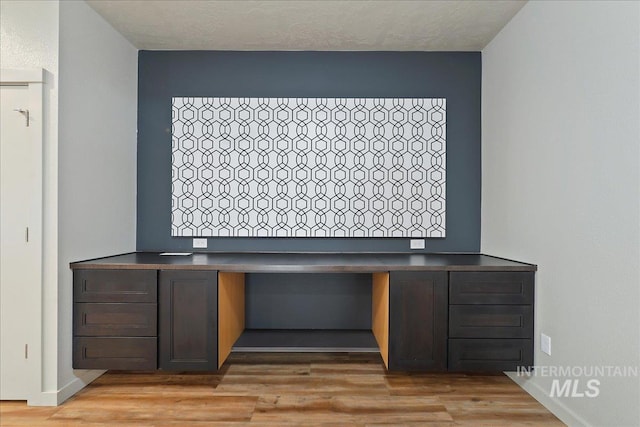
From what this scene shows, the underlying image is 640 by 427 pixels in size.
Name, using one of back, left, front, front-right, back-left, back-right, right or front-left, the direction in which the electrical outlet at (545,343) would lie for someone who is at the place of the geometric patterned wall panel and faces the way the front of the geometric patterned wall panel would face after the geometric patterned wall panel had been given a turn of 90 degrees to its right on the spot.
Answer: back-left

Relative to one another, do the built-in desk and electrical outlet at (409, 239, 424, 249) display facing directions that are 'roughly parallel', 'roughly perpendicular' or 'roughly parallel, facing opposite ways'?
roughly parallel

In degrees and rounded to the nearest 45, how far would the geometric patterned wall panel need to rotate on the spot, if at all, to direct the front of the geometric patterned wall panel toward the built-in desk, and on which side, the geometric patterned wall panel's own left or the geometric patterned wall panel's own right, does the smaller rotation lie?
0° — it already faces it

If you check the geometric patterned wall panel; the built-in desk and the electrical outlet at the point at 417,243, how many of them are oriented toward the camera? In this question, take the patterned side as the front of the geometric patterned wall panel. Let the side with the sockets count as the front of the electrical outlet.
3

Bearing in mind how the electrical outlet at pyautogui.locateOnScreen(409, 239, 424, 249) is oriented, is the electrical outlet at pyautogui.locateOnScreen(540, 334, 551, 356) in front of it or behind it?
in front

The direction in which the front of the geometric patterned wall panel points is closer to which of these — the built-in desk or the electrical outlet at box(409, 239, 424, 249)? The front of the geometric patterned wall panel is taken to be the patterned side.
the built-in desk

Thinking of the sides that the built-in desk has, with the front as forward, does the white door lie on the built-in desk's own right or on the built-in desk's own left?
on the built-in desk's own right

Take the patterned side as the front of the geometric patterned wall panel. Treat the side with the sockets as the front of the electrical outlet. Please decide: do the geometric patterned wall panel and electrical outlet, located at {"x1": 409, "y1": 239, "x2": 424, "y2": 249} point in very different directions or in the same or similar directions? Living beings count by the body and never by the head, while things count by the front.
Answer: same or similar directions

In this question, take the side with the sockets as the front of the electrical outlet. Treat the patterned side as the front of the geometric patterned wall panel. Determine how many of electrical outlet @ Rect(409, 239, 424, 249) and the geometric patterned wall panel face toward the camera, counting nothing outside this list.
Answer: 2

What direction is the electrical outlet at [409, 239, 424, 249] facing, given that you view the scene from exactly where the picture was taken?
facing the viewer

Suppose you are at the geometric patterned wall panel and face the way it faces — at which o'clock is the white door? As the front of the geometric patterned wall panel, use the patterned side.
The white door is roughly at 2 o'clock from the geometric patterned wall panel.

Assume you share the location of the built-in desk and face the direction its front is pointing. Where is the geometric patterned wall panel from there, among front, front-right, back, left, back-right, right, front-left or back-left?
back
